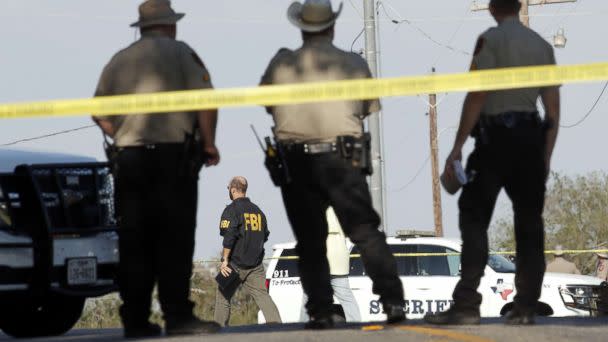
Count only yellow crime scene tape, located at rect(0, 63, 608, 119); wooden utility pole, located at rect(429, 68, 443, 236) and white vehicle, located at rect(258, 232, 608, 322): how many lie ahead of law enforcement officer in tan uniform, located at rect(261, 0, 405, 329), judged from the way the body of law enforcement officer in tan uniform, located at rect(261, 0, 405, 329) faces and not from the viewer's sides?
2

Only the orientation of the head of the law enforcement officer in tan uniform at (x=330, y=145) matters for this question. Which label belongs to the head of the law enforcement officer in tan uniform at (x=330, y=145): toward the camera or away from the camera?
away from the camera

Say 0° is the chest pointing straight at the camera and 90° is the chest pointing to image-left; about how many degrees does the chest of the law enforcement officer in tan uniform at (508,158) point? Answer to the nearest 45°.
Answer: approximately 135°

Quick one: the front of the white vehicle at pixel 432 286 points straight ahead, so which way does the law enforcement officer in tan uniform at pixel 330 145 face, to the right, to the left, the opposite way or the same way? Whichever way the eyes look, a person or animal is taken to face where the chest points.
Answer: to the left

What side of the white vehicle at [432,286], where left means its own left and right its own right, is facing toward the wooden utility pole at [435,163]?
left

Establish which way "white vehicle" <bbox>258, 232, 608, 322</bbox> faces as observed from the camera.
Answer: facing to the right of the viewer

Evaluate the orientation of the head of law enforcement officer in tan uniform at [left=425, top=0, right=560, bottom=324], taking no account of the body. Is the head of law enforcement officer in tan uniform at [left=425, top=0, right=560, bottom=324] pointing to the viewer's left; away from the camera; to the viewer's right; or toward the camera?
away from the camera

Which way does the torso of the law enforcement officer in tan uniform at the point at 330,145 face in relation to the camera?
away from the camera

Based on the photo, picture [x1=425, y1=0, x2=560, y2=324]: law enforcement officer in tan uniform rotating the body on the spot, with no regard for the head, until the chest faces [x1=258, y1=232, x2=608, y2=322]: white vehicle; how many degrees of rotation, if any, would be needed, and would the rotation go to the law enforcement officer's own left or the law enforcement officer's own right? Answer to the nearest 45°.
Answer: approximately 45° to the law enforcement officer's own right

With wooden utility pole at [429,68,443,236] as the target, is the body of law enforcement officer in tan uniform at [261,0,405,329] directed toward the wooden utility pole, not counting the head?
yes

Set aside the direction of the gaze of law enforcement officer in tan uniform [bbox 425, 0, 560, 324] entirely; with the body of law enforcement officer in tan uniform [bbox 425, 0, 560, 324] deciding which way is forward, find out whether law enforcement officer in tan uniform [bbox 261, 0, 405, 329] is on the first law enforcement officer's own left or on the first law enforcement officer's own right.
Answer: on the first law enforcement officer's own left

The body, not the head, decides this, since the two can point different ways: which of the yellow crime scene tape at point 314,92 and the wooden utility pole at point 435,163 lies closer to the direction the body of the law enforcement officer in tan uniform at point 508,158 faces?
the wooden utility pole

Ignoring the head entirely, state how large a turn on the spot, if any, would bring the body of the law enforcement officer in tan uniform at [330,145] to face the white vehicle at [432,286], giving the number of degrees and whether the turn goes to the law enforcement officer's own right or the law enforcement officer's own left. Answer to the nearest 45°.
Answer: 0° — they already face it

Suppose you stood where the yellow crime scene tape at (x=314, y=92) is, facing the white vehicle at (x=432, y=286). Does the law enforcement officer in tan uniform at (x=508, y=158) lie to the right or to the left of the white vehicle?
right

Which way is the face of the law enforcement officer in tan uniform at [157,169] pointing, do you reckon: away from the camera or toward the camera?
away from the camera
